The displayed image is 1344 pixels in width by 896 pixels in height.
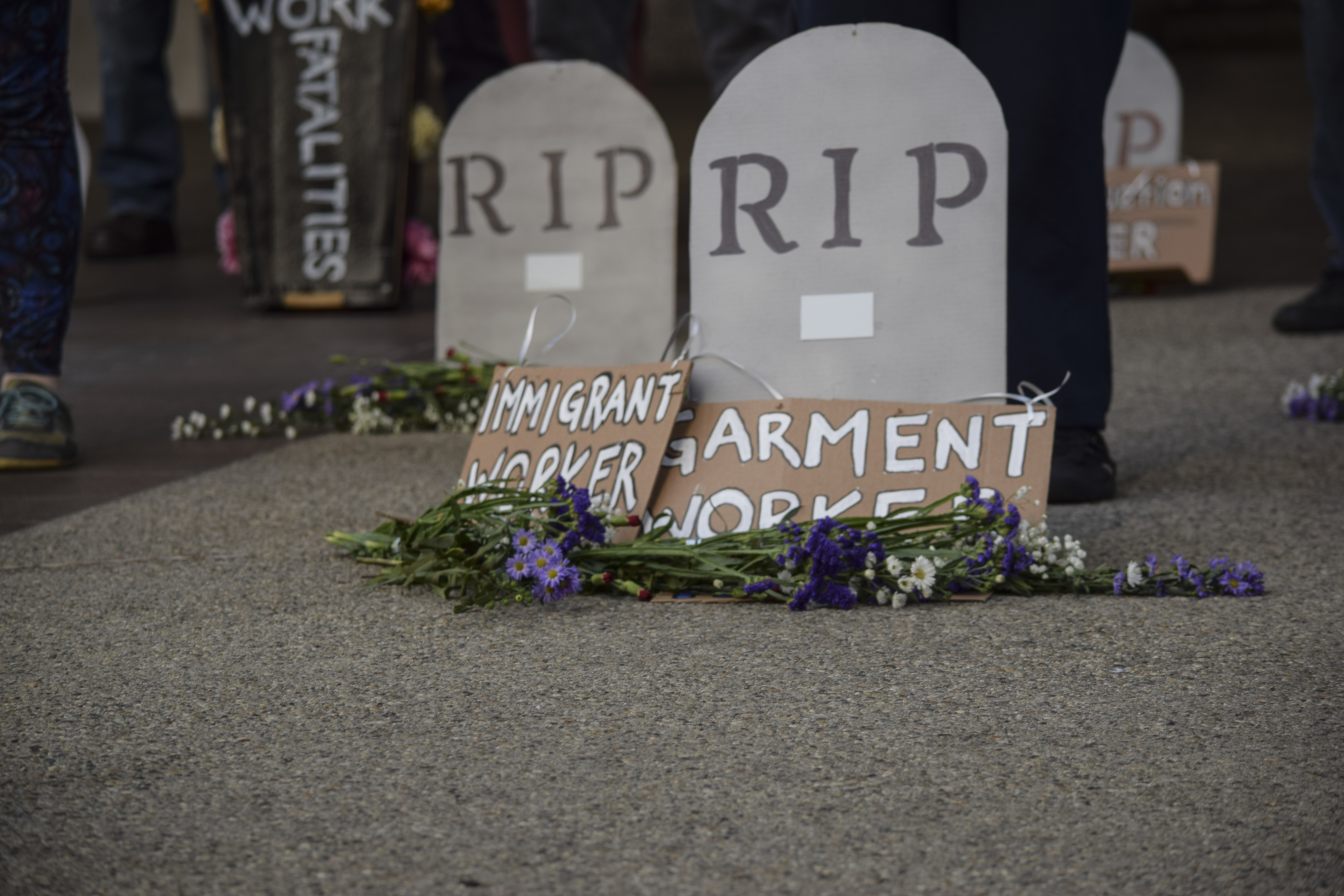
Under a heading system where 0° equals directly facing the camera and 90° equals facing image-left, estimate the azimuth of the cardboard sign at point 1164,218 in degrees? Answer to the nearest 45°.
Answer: approximately 0°

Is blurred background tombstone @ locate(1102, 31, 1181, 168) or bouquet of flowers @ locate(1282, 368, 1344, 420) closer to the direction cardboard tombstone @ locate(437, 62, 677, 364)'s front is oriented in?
the bouquet of flowers

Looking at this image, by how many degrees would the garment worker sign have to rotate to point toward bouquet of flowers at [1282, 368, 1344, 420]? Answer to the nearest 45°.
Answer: approximately 135° to its left

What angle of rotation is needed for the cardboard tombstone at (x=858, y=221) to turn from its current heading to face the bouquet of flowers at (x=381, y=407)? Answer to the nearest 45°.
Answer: approximately 135° to its right

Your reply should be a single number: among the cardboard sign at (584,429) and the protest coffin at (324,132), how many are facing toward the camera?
2

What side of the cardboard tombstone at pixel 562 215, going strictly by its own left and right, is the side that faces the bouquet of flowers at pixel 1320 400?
left

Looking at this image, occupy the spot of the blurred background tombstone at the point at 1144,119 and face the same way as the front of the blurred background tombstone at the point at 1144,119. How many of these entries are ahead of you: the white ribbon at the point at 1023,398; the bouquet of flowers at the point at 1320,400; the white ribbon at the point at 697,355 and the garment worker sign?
4

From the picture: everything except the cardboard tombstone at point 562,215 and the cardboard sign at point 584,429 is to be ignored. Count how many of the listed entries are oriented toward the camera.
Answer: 2

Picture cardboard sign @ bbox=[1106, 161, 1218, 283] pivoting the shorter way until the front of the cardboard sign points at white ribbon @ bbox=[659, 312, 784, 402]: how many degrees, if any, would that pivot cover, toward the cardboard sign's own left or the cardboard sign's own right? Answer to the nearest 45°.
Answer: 0° — it already faces it
